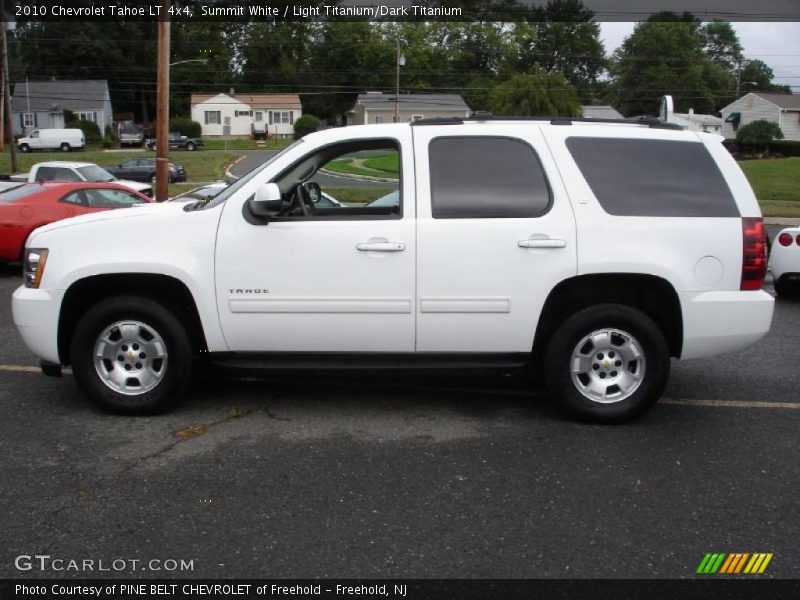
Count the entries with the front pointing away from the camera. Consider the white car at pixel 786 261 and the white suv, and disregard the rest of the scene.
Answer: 1

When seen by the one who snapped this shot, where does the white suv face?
facing to the left of the viewer

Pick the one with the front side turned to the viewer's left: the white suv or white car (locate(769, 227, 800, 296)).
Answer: the white suv

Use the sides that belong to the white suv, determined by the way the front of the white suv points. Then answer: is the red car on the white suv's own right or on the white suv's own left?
on the white suv's own right

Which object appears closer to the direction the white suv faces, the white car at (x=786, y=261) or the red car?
the red car

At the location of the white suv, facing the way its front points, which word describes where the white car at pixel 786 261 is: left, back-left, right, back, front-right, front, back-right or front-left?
back-right

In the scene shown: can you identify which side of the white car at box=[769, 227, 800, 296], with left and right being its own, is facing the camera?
back

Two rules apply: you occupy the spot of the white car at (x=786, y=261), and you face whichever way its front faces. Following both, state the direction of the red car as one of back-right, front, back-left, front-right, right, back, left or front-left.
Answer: left
